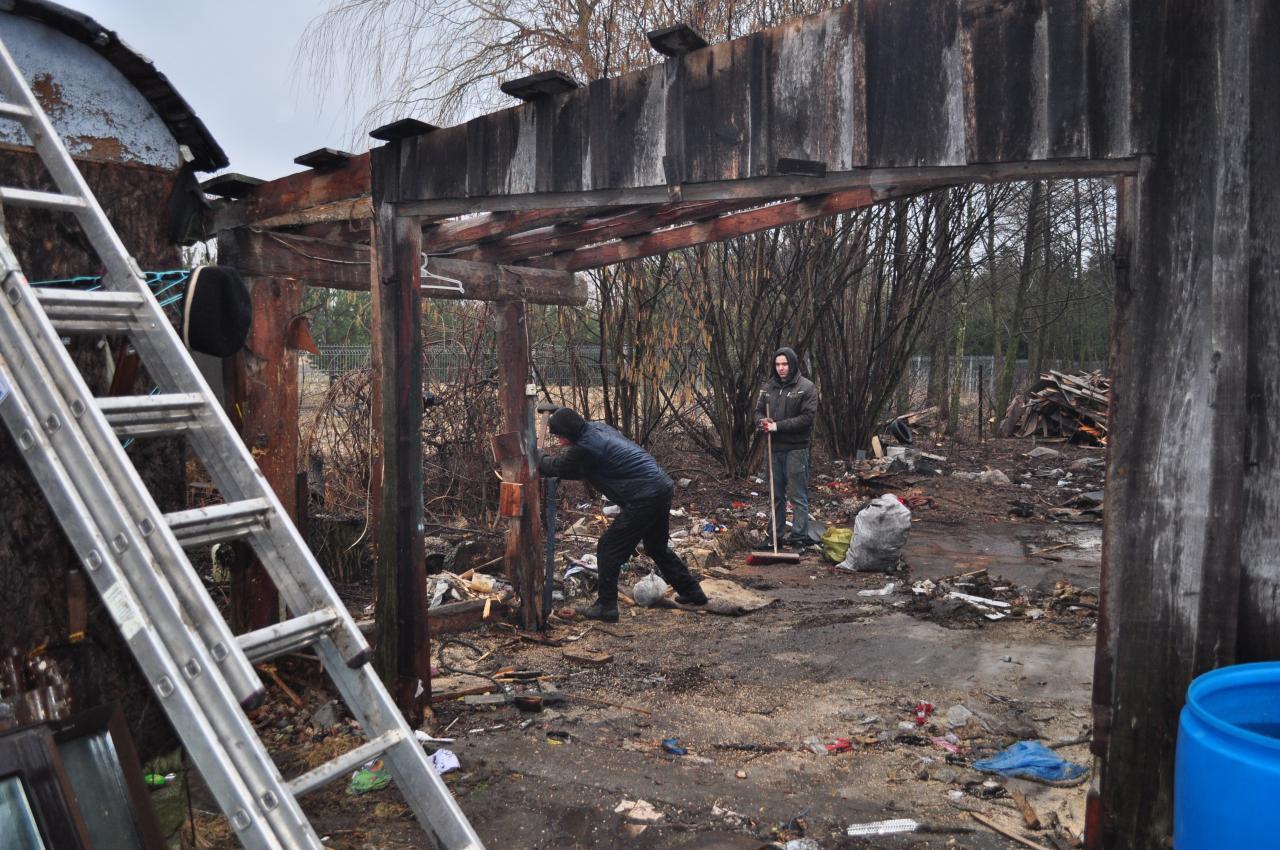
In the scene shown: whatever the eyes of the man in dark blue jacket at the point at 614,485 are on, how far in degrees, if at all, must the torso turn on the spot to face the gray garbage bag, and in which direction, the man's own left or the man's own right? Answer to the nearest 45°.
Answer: approximately 135° to the man's own right

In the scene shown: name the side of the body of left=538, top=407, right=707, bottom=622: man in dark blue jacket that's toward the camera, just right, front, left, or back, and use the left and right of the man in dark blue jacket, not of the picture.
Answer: left

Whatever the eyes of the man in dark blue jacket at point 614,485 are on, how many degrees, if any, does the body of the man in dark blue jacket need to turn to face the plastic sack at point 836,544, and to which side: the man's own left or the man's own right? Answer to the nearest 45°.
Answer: approximately 135° to the man's own right

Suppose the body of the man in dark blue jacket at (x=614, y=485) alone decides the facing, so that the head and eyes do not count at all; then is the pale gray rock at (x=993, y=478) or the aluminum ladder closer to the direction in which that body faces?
the aluminum ladder

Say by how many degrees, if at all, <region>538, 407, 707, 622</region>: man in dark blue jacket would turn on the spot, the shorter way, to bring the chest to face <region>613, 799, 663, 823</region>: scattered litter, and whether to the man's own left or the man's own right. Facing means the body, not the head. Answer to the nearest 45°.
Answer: approximately 90° to the man's own left

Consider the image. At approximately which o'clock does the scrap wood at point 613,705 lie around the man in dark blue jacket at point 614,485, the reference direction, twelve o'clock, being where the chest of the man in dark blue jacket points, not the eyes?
The scrap wood is roughly at 9 o'clock from the man in dark blue jacket.

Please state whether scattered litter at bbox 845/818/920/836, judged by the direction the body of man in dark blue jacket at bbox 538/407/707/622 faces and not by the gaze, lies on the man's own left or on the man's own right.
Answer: on the man's own left
